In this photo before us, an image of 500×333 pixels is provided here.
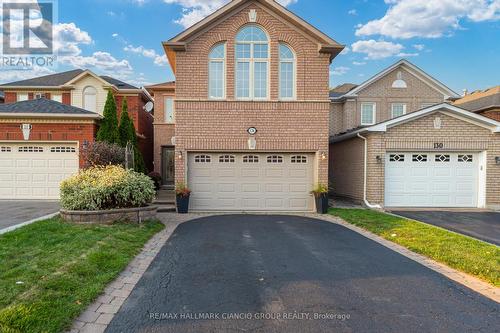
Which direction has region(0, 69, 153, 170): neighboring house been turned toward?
toward the camera

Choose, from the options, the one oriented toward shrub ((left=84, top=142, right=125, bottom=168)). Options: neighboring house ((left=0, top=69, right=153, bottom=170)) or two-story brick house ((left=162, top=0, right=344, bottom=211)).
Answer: the neighboring house

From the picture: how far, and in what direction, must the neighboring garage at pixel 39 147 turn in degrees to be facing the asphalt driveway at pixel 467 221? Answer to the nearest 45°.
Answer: approximately 45° to its left

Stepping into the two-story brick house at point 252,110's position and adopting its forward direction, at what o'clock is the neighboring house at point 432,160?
The neighboring house is roughly at 9 o'clock from the two-story brick house.

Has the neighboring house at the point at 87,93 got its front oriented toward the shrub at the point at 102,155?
yes

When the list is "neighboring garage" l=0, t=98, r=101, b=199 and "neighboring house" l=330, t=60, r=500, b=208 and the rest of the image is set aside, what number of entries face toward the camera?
2

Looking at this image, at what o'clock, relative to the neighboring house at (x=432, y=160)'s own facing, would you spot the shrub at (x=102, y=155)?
The shrub is roughly at 2 o'clock from the neighboring house.

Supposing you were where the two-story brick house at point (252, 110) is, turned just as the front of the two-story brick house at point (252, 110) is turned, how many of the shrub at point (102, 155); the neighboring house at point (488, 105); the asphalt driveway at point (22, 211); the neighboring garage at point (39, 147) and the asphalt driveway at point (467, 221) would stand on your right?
3

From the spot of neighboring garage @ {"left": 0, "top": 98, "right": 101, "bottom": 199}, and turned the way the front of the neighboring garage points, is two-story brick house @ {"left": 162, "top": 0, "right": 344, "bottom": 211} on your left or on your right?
on your left

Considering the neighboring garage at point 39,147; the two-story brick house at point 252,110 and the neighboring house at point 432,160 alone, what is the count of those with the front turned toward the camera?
3

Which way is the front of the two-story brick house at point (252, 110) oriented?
toward the camera

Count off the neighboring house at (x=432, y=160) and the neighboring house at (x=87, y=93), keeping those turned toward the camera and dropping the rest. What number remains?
2

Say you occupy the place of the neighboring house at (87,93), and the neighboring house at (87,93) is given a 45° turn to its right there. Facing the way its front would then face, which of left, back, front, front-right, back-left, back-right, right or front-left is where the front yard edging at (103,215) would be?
front-left

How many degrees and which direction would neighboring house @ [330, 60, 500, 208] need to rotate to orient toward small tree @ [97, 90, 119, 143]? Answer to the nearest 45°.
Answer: approximately 90° to its right
